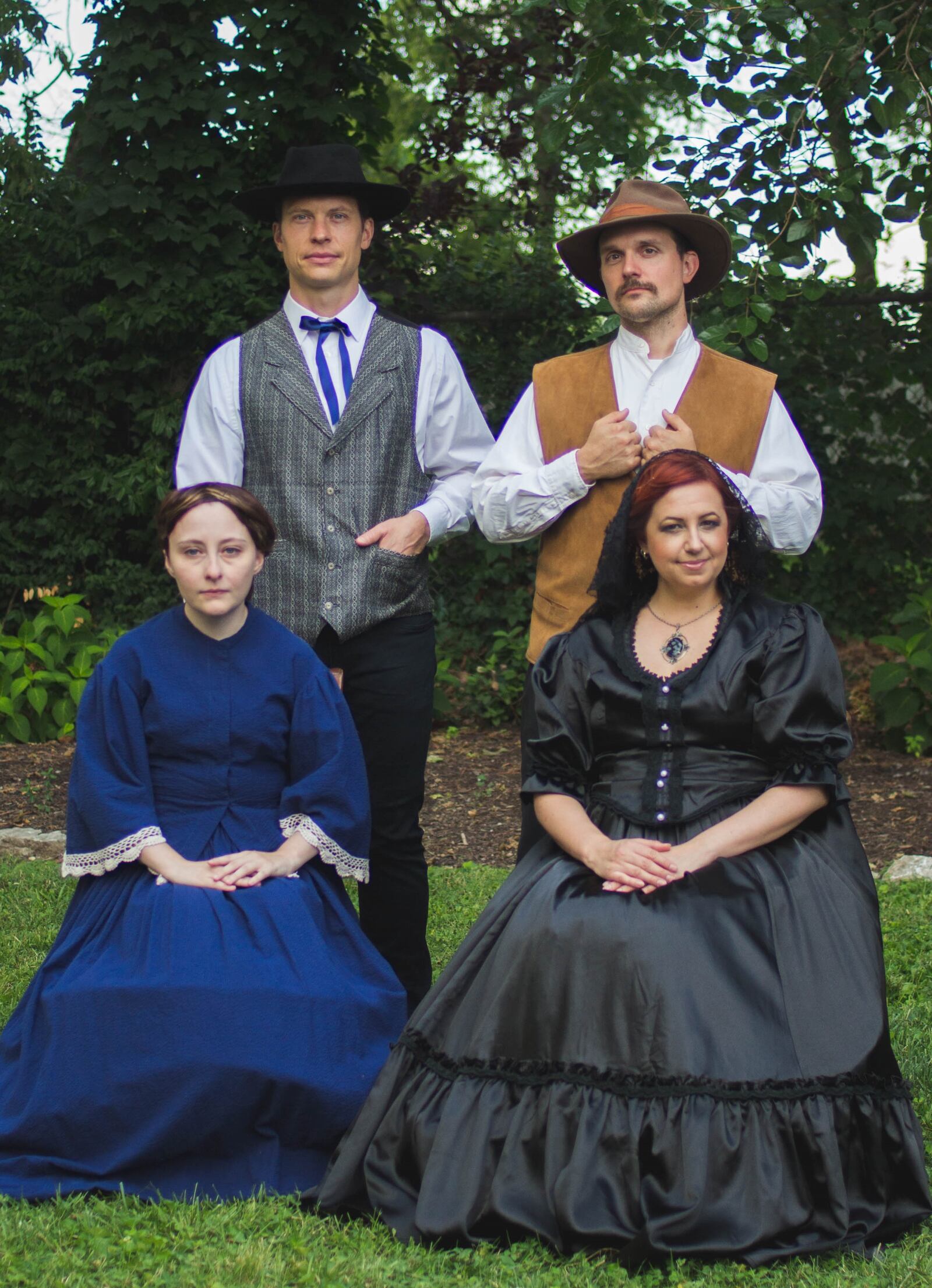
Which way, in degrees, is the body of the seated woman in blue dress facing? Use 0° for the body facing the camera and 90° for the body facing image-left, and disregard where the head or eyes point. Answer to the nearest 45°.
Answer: approximately 0°

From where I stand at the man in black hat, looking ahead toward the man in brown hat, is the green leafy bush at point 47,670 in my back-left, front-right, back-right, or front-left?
back-left

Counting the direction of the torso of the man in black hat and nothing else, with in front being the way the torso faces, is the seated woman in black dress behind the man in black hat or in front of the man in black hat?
in front
